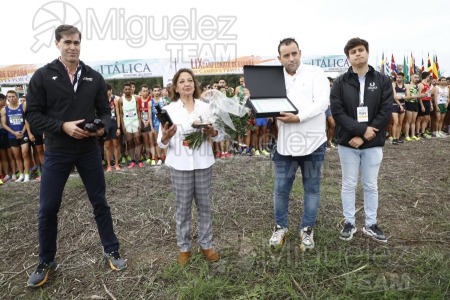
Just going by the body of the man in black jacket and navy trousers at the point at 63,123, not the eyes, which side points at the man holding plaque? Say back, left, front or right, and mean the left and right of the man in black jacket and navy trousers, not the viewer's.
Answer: left

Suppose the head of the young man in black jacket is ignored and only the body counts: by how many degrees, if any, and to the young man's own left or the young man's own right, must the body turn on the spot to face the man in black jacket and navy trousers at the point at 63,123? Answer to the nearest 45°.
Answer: approximately 45° to the young man's own right

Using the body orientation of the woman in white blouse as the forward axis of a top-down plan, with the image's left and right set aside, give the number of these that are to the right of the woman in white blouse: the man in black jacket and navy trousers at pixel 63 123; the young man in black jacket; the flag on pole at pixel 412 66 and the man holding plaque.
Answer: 1

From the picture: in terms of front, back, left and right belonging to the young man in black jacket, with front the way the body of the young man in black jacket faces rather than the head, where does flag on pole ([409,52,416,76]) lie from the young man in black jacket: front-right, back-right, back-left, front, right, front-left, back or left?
back

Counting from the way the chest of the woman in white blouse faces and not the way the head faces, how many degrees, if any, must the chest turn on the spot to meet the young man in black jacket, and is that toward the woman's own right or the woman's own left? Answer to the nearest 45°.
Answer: approximately 90° to the woman's own left

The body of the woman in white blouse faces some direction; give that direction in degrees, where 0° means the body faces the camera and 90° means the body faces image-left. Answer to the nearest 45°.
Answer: approximately 0°

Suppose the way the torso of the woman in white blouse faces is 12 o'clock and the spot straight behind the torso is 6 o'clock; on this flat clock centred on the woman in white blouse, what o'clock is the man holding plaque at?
The man holding plaque is roughly at 9 o'clock from the woman in white blouse.

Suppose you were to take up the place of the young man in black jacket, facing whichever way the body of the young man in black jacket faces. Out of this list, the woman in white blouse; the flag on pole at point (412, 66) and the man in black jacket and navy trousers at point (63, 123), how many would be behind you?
1

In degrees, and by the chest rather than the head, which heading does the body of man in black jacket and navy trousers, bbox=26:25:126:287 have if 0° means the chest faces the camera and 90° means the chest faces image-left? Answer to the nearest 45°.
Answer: approximately 0°

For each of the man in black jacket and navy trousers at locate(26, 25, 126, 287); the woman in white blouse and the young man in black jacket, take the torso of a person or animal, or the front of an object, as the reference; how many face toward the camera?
3

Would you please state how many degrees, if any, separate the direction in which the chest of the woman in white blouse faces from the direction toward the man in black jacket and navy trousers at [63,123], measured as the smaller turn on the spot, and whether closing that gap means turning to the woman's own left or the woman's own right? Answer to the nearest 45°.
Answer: approximately 90° to the woman's own right
